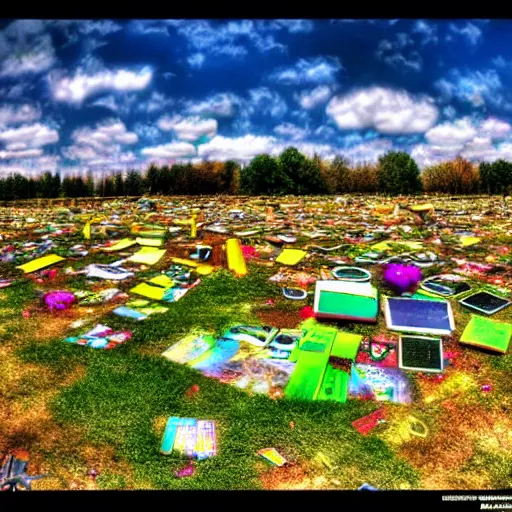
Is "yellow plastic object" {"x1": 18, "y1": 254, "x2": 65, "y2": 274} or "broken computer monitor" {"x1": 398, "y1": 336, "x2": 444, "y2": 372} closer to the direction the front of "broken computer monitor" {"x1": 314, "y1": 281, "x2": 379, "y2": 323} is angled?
the broken computer monitor

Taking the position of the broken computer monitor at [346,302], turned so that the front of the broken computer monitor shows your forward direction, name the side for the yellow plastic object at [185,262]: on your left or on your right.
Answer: on your right

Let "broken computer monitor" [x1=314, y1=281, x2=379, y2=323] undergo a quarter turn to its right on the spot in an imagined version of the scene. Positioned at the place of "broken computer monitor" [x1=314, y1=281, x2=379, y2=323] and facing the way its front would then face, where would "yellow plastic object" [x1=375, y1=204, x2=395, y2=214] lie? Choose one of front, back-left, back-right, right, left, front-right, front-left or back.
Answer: right

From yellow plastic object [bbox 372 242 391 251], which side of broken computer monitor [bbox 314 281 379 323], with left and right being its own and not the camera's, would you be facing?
back

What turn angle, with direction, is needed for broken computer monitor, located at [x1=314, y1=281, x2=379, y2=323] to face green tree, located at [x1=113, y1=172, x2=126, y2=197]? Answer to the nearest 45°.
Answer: approximately 135° to its right

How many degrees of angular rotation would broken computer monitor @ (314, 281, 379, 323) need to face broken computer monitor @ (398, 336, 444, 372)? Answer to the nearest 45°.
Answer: approximately 45° to its left

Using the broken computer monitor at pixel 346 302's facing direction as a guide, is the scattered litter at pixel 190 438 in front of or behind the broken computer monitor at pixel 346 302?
in front

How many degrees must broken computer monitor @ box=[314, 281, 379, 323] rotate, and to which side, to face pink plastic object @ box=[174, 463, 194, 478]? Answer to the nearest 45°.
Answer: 0° — it already faces it

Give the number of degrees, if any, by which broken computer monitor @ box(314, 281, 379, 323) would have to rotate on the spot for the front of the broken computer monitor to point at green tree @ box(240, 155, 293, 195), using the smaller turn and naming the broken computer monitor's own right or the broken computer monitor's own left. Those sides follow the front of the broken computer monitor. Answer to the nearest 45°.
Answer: approximately 180°

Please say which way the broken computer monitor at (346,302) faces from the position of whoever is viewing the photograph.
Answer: facing the viewer

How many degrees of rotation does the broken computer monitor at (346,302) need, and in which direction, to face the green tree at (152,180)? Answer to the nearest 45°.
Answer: approximately 135° to its right

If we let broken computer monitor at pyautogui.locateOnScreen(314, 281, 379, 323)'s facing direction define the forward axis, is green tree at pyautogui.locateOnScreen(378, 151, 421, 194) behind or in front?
behind

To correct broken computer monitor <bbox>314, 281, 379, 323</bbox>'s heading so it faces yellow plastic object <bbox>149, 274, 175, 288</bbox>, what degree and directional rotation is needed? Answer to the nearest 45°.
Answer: approximately 90° to its right

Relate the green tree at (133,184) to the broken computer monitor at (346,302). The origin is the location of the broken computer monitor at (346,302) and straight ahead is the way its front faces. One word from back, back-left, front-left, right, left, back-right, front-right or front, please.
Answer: back-right

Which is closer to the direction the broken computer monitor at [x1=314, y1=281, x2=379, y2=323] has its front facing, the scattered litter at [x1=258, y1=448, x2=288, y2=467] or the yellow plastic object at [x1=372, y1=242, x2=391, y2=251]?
the scattered litter
